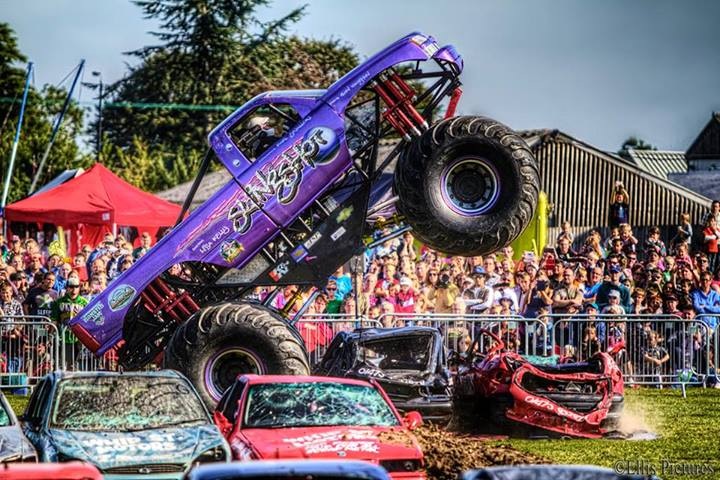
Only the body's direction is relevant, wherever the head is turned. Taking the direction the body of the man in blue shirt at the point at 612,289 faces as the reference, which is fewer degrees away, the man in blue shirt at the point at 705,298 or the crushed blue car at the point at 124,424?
the crushed blue car

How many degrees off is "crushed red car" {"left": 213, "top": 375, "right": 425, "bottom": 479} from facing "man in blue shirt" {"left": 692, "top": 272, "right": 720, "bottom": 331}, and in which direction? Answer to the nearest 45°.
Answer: approximately 135° to its left

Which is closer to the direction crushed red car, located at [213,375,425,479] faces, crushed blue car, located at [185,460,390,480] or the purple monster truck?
the crushed blue car

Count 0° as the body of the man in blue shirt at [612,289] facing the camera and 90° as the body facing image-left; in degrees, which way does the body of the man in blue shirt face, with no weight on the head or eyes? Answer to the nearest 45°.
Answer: approximately 0°

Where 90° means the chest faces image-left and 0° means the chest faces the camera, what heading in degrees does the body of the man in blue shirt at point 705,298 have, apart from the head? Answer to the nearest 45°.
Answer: approximately 0°
